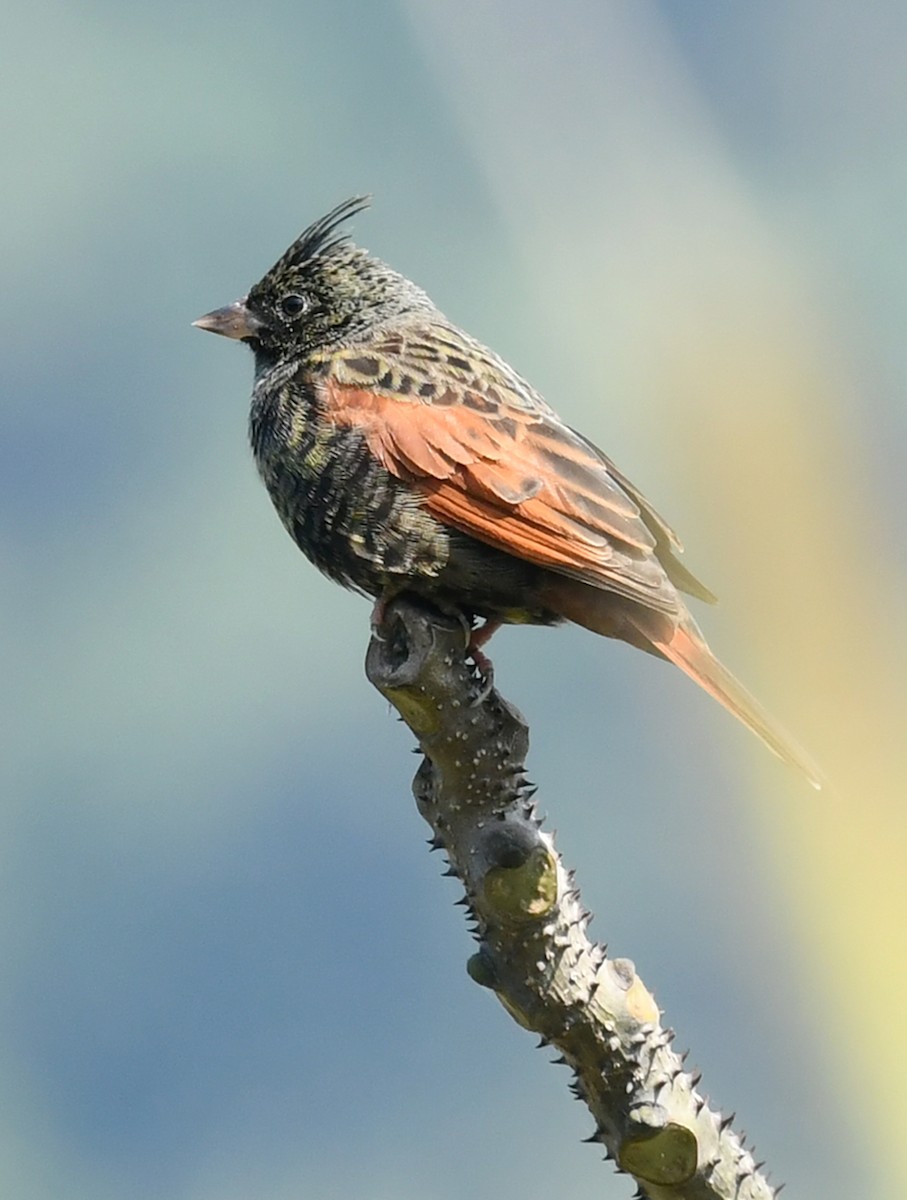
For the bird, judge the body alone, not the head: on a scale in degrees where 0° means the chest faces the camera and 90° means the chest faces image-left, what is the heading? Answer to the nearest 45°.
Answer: approximately 90°
